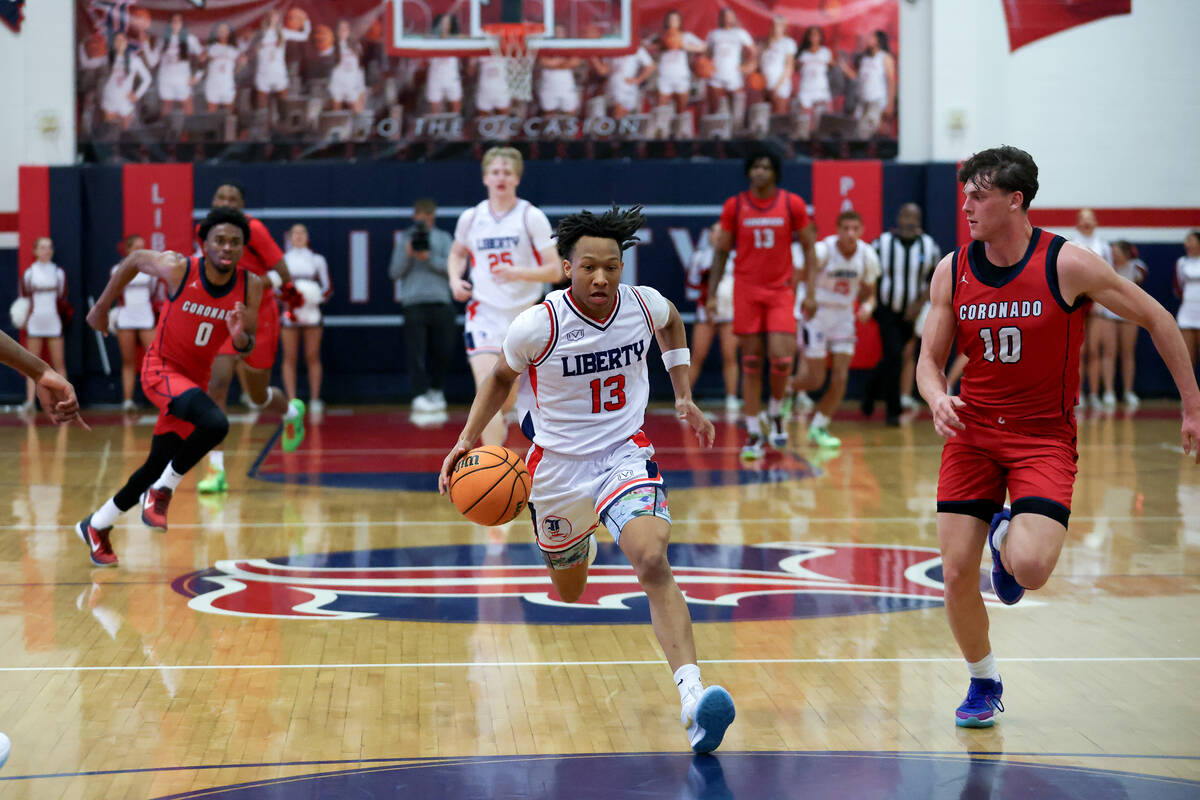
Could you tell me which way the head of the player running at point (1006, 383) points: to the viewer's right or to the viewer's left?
to the viewer's left

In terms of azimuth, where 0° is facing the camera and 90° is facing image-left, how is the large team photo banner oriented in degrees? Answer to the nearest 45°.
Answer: approximately 0°

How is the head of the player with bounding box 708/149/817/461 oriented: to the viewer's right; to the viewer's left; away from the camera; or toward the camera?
toward the camera

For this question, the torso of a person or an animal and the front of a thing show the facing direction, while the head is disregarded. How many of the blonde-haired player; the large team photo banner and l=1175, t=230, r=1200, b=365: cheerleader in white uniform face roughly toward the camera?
3

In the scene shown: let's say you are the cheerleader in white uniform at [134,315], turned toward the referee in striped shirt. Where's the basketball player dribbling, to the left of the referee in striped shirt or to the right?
right

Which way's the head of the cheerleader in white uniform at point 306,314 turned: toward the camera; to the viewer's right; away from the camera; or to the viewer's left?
toward the camera

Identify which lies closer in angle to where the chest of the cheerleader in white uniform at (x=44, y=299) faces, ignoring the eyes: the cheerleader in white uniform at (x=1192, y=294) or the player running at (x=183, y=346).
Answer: the player running

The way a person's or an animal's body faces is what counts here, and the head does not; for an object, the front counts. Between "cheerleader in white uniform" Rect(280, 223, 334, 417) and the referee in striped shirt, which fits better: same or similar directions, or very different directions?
same or similar directions

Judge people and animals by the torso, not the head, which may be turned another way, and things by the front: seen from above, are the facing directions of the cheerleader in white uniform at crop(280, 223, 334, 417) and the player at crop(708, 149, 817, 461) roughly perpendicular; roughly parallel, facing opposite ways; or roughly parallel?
roughly parallel

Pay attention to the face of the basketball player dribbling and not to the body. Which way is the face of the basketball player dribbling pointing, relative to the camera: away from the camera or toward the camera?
toward the camera

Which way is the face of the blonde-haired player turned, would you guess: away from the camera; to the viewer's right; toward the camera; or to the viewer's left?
toward the camera

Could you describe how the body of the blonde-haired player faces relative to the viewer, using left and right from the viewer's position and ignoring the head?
facing the viewer

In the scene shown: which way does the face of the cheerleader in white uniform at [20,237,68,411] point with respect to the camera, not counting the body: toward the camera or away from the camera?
toward the camera

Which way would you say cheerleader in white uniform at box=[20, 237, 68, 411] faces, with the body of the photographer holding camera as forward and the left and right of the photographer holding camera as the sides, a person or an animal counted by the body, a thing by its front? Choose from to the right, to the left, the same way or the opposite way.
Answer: the same way

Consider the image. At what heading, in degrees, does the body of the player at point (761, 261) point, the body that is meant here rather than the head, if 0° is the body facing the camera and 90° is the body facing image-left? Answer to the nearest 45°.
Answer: approximately 0°

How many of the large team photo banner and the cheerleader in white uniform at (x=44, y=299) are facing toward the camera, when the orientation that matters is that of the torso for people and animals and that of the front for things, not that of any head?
2

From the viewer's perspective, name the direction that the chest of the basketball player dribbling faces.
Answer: toward the camera

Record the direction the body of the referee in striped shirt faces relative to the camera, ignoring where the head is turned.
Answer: toward the camera

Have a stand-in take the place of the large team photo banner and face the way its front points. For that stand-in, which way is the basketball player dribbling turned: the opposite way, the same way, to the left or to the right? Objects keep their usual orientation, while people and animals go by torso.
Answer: the same way
